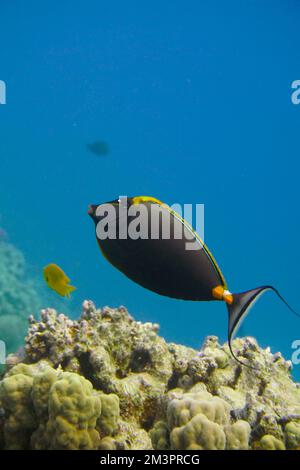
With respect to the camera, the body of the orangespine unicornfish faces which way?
to the viewer's left

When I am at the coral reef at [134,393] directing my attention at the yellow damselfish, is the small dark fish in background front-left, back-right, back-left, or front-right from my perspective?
front-right

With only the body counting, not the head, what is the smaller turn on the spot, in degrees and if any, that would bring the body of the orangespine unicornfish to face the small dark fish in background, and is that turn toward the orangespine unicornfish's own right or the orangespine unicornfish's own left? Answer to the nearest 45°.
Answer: approximately 90° to the orangespine unicornfish's own right

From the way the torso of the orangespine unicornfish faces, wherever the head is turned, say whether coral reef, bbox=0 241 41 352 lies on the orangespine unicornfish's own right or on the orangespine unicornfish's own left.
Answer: on the orangespine unicornfish's own right
